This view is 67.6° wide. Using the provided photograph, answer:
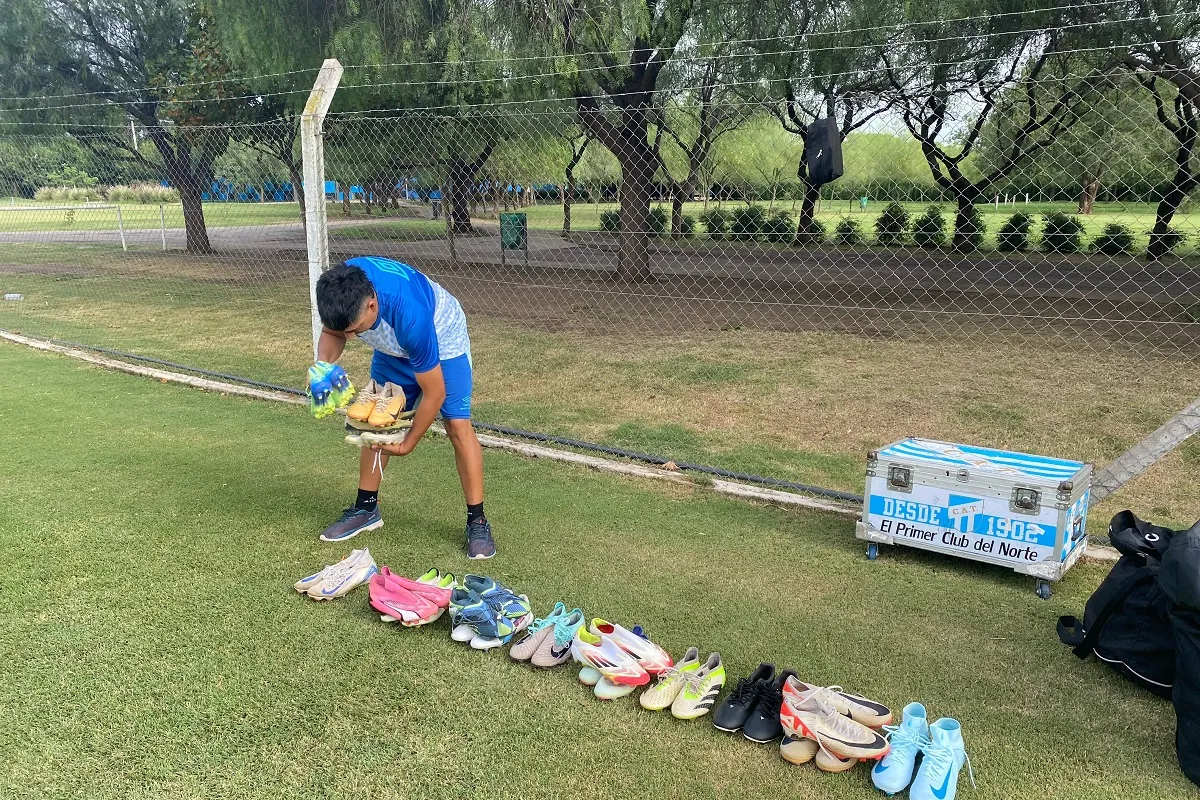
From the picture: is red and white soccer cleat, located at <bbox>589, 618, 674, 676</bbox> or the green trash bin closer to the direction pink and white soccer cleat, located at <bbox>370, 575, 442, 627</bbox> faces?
the red and white soccer cleat

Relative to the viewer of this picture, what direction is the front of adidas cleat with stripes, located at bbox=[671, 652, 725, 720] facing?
facing the viewer and to the left of the viewer

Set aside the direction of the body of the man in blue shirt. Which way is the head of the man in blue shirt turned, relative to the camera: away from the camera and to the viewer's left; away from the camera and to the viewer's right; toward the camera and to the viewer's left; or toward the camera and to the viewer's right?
toward the camera and to the viewer's left

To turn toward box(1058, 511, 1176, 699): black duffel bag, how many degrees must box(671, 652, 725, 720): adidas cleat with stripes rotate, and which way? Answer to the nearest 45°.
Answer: approximately 135° to its left

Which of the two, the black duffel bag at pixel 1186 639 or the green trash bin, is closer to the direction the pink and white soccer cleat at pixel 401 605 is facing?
the black duffel bag

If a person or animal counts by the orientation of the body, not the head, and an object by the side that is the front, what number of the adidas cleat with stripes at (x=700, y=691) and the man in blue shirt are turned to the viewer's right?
0

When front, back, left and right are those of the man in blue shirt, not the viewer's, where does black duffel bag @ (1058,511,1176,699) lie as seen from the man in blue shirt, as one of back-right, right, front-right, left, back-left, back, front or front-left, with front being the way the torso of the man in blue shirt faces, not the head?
left

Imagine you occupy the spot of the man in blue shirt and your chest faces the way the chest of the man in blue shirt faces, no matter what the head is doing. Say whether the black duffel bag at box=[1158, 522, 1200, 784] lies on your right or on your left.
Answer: on your left
